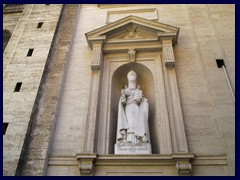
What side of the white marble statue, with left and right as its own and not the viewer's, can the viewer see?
front
